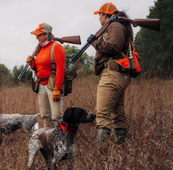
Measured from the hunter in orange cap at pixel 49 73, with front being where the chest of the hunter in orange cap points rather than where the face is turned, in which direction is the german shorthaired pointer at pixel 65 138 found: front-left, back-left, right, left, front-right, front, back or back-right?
front-left

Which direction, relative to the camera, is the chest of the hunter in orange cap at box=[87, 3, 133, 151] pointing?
to the viewer's left

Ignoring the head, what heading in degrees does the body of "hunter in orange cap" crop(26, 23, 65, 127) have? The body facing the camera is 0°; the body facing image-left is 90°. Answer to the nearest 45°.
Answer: approximately 45°

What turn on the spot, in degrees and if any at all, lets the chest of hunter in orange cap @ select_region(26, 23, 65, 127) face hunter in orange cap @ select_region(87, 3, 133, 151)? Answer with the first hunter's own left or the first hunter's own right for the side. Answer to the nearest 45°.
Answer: approximately 90° to the first hunter's own left

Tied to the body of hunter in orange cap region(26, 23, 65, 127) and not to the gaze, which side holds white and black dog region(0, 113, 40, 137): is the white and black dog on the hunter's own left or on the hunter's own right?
on the hunter's own right

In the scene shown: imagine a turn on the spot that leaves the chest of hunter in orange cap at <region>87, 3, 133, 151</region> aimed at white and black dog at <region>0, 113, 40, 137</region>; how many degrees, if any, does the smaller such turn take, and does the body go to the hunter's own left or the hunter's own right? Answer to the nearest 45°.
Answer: approximately 45° to the hunter's own right

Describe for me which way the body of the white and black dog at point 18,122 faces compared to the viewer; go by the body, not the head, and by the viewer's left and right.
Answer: facing to the left of the viewer

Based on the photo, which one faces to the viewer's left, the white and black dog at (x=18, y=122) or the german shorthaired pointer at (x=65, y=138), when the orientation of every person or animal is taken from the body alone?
the white and black dog
